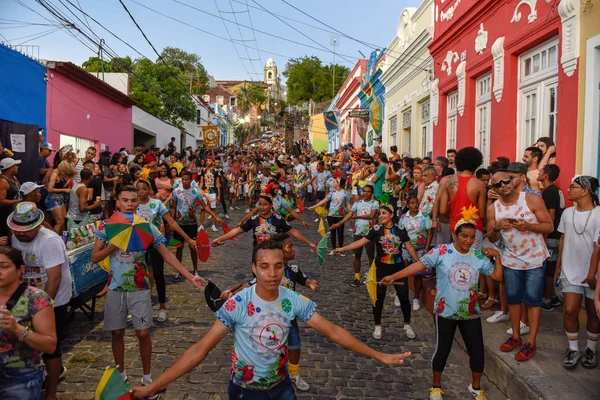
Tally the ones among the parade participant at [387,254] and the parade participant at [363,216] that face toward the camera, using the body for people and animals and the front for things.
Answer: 2

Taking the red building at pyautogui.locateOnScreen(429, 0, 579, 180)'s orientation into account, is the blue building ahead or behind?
ahead

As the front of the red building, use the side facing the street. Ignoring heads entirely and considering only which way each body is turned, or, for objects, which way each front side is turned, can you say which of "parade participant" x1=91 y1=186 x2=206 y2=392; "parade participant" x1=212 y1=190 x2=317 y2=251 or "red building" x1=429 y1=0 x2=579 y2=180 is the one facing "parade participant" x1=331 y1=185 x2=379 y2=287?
the red building

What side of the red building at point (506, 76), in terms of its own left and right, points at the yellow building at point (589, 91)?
left

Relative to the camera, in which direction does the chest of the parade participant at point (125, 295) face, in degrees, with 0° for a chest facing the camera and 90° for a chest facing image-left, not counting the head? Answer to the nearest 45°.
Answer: approximately 0°

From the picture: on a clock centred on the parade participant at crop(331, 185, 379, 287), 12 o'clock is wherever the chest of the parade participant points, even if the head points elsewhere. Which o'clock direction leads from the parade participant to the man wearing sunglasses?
The man wearing sunglasses is roughly at 11 o'clock from the parade participant.

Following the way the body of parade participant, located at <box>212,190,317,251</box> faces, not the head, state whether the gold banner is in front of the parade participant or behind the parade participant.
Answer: behind

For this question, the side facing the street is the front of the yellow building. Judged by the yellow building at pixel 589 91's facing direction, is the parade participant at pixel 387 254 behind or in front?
in front

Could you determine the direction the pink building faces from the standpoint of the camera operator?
facing the viewer and to the right of the viewer

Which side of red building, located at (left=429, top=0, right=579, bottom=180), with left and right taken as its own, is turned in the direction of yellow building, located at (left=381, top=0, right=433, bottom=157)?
right

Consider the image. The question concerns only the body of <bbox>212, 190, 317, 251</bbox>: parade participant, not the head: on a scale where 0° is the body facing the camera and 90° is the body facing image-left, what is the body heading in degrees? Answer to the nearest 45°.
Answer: approximately 0°

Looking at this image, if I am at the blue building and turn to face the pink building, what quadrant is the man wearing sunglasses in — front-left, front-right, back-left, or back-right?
back-right

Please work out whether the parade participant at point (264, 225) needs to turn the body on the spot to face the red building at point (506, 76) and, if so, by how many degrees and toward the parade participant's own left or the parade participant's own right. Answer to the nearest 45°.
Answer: approximately 135° to the parade participant's own left

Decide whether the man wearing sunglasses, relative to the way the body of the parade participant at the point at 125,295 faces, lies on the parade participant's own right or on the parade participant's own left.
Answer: on the parade participant's own left
